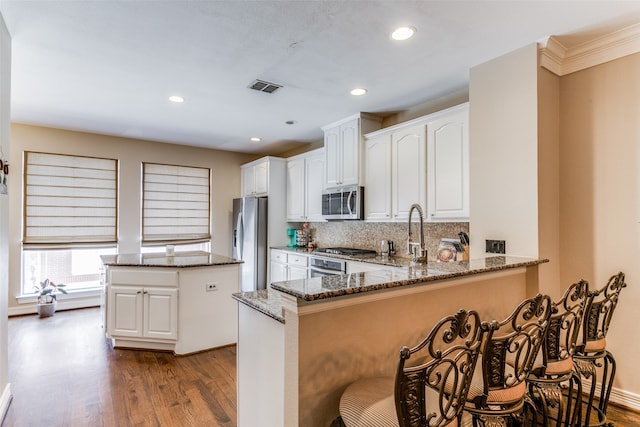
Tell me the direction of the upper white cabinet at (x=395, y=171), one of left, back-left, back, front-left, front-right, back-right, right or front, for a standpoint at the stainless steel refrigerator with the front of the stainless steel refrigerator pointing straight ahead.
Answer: left

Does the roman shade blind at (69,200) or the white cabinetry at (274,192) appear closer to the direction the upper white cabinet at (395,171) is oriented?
the roman shade blind

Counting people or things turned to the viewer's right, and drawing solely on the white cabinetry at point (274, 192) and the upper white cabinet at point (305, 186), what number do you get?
0

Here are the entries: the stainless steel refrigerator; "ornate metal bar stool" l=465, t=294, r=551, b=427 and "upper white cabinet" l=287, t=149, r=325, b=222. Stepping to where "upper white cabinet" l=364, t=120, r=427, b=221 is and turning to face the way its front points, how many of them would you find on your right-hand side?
2

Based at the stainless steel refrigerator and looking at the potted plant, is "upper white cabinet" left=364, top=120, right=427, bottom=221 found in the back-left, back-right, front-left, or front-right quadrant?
back-left

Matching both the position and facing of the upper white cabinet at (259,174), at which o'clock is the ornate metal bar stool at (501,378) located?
The ornate metal bar stool is roughly at 10 o'clock from the upper white cabinet.

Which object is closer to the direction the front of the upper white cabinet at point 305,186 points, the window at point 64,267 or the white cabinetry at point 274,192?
the window

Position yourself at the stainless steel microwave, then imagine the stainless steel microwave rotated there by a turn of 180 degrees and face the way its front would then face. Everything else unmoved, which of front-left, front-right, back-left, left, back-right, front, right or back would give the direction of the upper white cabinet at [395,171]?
right

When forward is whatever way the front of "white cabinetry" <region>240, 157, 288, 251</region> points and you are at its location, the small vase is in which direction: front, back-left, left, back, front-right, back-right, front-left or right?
front-right

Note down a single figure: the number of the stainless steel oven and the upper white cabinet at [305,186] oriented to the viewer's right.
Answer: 0

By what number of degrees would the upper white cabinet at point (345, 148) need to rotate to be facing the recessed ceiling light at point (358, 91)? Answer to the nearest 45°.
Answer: approximately 45° to its left

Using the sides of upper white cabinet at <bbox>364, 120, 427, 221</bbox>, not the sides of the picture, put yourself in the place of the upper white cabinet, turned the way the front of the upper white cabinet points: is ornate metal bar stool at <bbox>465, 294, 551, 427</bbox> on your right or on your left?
on your left

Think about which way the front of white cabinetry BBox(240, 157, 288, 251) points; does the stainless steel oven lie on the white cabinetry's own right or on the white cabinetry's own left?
on the white cabinetry's own left

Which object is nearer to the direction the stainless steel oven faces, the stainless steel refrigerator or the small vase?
the small vase

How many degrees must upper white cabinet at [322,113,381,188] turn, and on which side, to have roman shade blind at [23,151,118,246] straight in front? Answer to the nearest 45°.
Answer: approximately 45° to its right
